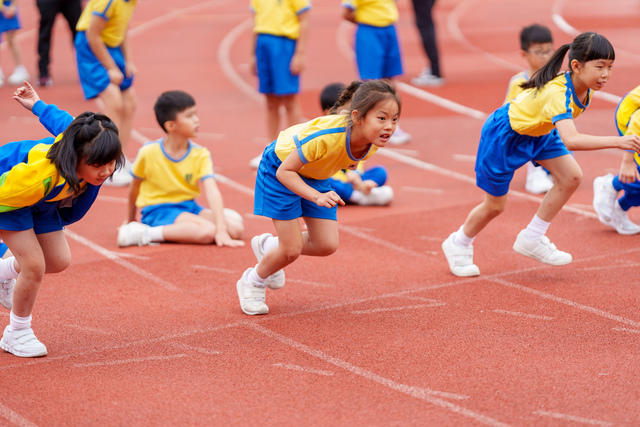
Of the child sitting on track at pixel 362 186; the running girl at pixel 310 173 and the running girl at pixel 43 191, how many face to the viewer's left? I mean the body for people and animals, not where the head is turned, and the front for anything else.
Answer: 0

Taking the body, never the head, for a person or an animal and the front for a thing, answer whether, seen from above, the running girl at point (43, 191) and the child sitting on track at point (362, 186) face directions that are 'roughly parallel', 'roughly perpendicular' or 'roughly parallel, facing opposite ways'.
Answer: roughly parallel

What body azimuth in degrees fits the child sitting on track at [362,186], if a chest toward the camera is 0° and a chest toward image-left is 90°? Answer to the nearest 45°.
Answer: approximately 315°

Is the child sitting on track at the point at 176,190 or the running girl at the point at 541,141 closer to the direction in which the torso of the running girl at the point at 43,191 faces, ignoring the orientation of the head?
the running girl

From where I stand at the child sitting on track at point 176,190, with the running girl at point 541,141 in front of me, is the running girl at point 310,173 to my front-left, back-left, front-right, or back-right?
front-right

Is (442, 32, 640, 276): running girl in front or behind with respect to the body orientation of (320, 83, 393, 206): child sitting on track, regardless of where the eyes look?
in front

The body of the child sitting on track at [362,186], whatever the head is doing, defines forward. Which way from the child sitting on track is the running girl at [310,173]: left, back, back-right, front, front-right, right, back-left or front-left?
front-right

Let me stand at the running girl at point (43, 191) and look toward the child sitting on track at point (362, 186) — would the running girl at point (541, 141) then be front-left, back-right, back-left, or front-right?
front-right

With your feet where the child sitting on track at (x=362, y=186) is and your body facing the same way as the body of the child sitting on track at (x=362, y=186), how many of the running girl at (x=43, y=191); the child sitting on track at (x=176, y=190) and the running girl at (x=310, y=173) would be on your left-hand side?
0

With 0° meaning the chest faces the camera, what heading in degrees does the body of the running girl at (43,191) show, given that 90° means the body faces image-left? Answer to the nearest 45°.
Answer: approximately 315°

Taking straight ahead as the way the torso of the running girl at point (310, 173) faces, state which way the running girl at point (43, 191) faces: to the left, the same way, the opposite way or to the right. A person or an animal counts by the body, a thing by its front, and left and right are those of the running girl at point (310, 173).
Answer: the same way

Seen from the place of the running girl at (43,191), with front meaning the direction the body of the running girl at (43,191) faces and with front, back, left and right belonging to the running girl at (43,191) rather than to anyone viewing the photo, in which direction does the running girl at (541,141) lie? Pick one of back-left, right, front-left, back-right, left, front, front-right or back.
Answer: front-left

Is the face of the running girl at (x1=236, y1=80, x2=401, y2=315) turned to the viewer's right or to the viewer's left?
to the viewer's right

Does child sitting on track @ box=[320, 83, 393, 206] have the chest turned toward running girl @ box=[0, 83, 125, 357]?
no

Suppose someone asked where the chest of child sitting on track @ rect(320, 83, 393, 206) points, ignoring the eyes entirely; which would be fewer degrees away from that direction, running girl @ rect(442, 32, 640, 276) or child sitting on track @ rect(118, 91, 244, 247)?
the running girl

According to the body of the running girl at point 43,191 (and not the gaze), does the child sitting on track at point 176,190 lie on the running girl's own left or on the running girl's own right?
on the running girl's own left

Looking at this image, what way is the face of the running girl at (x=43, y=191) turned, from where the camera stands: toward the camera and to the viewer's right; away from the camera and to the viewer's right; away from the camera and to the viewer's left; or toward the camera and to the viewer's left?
toward the camera and to the viewer's right

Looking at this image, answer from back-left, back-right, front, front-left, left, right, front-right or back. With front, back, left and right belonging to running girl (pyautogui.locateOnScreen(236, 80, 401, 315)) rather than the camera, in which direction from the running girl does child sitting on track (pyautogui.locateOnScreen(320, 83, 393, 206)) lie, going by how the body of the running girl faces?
back-left

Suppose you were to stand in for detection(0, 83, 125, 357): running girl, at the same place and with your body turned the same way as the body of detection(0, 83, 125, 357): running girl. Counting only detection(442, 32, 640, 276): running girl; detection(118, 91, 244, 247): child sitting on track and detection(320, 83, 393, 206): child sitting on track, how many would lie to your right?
0
